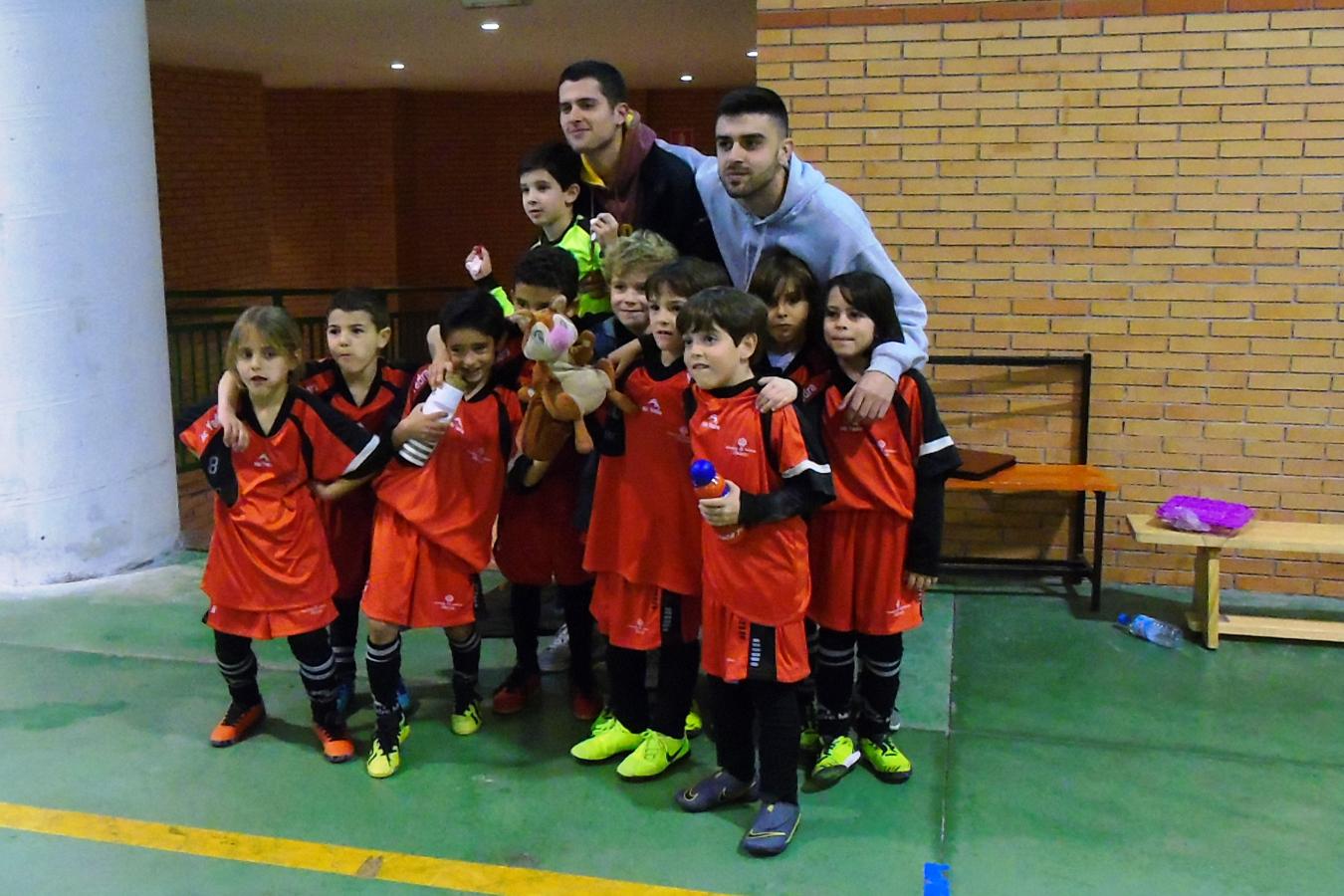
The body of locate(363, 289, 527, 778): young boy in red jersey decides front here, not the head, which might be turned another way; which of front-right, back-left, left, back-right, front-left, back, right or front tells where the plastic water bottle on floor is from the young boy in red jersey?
left

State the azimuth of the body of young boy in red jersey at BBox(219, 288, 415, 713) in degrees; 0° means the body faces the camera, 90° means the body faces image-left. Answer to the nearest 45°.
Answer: approximately 0°

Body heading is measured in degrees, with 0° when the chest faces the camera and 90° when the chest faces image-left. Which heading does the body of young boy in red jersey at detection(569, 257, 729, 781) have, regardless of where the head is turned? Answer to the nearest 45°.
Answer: approximately 45°

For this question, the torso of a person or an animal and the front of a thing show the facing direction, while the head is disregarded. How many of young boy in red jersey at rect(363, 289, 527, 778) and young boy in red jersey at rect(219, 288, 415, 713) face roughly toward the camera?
2

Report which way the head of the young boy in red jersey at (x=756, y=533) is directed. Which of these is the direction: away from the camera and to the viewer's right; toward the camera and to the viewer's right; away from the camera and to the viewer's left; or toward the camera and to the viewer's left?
toward the camera and to the viewer's left

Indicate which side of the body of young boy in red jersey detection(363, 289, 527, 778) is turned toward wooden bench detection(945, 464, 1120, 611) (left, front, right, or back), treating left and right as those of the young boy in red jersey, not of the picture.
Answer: left

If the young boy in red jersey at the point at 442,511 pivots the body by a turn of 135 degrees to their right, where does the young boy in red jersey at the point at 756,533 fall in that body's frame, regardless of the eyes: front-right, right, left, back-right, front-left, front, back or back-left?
back

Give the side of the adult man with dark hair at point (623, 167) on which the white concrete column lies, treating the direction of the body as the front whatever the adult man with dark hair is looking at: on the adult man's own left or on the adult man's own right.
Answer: on the adult man's own right
